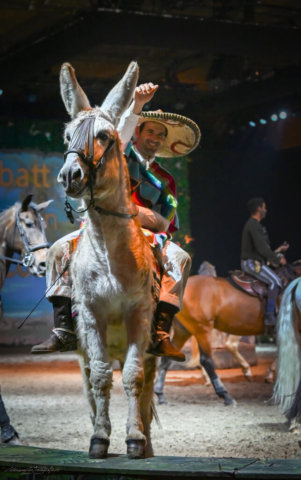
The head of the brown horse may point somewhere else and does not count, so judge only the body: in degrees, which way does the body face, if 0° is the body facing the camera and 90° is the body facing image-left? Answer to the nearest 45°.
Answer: approximately 270°

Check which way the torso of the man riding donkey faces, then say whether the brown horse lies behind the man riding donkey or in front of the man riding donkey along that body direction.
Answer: behind

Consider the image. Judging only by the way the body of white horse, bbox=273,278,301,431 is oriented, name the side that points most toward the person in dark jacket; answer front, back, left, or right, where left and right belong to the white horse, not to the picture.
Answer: left

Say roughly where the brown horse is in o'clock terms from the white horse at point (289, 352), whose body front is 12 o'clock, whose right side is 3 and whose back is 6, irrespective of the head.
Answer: The brown horse is roughly at 8 o'clock from the white horse.

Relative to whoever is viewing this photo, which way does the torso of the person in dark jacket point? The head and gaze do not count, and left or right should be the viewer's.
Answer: facing to the right of the viewer

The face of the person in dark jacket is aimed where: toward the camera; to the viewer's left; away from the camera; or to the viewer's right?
to the viewer's right

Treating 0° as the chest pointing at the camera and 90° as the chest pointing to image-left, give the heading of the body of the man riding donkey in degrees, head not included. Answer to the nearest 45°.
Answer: approximately 0°

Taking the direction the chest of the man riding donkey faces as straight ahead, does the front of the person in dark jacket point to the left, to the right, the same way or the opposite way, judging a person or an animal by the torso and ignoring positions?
to the left
